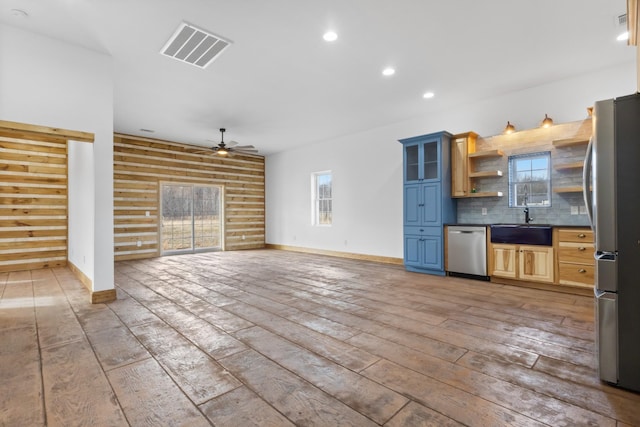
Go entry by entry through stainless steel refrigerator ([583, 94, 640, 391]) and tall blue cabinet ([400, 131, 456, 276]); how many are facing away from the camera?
0

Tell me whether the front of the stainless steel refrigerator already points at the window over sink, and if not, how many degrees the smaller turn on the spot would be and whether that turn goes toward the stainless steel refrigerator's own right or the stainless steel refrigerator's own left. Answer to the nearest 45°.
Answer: approximately 90° to the stainless steel refrigerator's own right

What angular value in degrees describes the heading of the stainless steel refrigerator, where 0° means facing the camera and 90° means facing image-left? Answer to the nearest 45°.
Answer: approximately 90°

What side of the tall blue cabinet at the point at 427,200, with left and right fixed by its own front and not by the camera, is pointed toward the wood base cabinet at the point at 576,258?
left

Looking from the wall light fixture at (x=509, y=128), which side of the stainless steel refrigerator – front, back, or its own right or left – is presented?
right

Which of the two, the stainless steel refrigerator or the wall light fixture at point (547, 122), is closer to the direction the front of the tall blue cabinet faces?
the stainless steel refrigerator

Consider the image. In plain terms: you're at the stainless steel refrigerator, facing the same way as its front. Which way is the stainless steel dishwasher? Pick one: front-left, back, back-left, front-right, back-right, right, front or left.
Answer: front-right

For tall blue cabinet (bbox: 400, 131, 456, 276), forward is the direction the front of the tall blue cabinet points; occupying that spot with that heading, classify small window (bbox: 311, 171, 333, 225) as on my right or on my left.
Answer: on my right

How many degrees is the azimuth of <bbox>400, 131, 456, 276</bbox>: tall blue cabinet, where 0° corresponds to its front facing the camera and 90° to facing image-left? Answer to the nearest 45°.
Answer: approximately 45°
